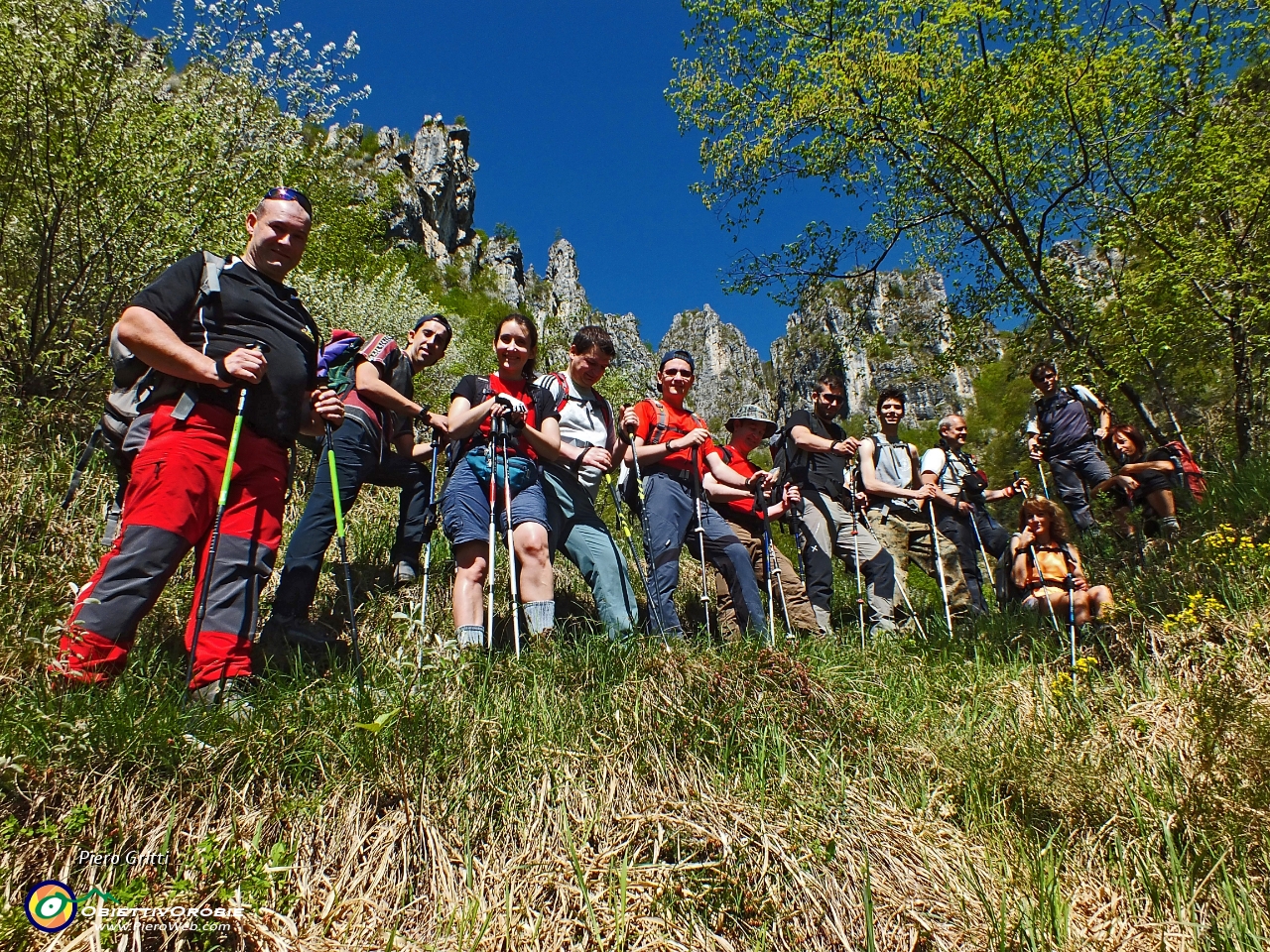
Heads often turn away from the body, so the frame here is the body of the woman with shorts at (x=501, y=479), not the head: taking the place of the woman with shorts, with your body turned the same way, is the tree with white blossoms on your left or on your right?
on your right

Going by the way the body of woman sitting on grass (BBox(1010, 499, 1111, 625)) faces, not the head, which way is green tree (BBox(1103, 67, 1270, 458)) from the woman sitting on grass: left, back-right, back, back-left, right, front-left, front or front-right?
back-left

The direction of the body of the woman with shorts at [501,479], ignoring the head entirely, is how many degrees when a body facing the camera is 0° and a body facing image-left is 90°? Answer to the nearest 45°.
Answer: approximately 0°

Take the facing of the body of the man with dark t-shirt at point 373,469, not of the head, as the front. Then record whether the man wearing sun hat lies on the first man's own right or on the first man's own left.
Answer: on the first man's own left

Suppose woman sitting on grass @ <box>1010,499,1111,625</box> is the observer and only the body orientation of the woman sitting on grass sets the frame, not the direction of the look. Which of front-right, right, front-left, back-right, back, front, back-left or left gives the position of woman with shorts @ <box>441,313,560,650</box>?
front-right

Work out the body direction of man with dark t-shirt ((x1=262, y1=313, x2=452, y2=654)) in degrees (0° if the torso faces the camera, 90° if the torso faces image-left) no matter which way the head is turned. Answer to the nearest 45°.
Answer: approximately 315°

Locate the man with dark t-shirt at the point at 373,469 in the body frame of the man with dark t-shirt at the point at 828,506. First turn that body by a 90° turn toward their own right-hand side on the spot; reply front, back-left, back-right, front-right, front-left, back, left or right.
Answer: front
